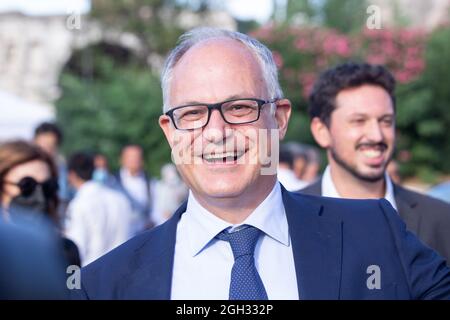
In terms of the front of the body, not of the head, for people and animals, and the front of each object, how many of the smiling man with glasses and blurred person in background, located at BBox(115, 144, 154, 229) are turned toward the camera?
2

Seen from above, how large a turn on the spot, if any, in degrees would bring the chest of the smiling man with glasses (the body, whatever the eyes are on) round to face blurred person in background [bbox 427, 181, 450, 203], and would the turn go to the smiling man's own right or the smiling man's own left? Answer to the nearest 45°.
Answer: approximately 180°

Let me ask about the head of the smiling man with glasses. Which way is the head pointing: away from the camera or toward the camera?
toward the camera

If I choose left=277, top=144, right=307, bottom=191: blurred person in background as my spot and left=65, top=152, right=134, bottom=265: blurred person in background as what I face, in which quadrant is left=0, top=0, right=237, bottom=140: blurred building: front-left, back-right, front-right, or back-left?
back-right

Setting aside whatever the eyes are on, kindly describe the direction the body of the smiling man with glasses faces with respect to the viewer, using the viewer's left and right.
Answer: facing the viewer

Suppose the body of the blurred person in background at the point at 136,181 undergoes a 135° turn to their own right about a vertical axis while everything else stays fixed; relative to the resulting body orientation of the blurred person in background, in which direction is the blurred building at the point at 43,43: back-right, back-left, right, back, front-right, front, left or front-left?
front-right

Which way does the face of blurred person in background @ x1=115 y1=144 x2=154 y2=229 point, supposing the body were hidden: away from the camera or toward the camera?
toward the camera

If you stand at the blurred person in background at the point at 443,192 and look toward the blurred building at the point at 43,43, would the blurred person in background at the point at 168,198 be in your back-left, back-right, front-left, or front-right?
front-left

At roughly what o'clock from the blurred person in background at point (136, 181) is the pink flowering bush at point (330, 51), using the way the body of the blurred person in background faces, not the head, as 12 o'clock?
The pink flowering bush is roughly at 7 o'clock from the blurred person in background.

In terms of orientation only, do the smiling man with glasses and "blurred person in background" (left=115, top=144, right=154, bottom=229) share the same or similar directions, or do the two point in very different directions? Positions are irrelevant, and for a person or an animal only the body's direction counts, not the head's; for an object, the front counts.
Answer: same or similar directions

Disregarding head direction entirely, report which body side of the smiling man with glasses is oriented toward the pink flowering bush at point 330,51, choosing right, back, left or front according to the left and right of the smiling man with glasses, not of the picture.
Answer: back

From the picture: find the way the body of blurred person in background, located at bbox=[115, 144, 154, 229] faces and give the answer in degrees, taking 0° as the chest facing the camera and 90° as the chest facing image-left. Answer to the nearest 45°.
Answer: approximately 0°

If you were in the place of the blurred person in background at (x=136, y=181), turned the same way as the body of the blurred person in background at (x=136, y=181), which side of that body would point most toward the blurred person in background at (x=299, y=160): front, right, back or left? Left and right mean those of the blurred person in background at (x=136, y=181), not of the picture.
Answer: left
